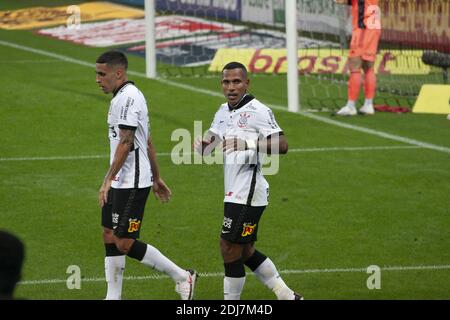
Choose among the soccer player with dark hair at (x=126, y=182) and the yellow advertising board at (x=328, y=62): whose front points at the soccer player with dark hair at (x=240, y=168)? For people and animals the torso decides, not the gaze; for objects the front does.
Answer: the yellow advertising board

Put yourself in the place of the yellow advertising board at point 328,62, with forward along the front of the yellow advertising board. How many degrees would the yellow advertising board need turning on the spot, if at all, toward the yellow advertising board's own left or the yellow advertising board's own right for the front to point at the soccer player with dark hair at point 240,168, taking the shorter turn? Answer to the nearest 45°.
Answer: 0° — it already faces them

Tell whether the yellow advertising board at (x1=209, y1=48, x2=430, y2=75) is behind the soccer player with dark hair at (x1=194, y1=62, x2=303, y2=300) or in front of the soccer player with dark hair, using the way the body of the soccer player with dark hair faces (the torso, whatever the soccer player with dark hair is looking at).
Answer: behind

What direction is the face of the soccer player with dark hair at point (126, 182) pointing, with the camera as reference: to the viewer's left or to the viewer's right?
to the viewer's left

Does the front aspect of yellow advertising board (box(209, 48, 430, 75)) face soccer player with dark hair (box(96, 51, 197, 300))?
yes
